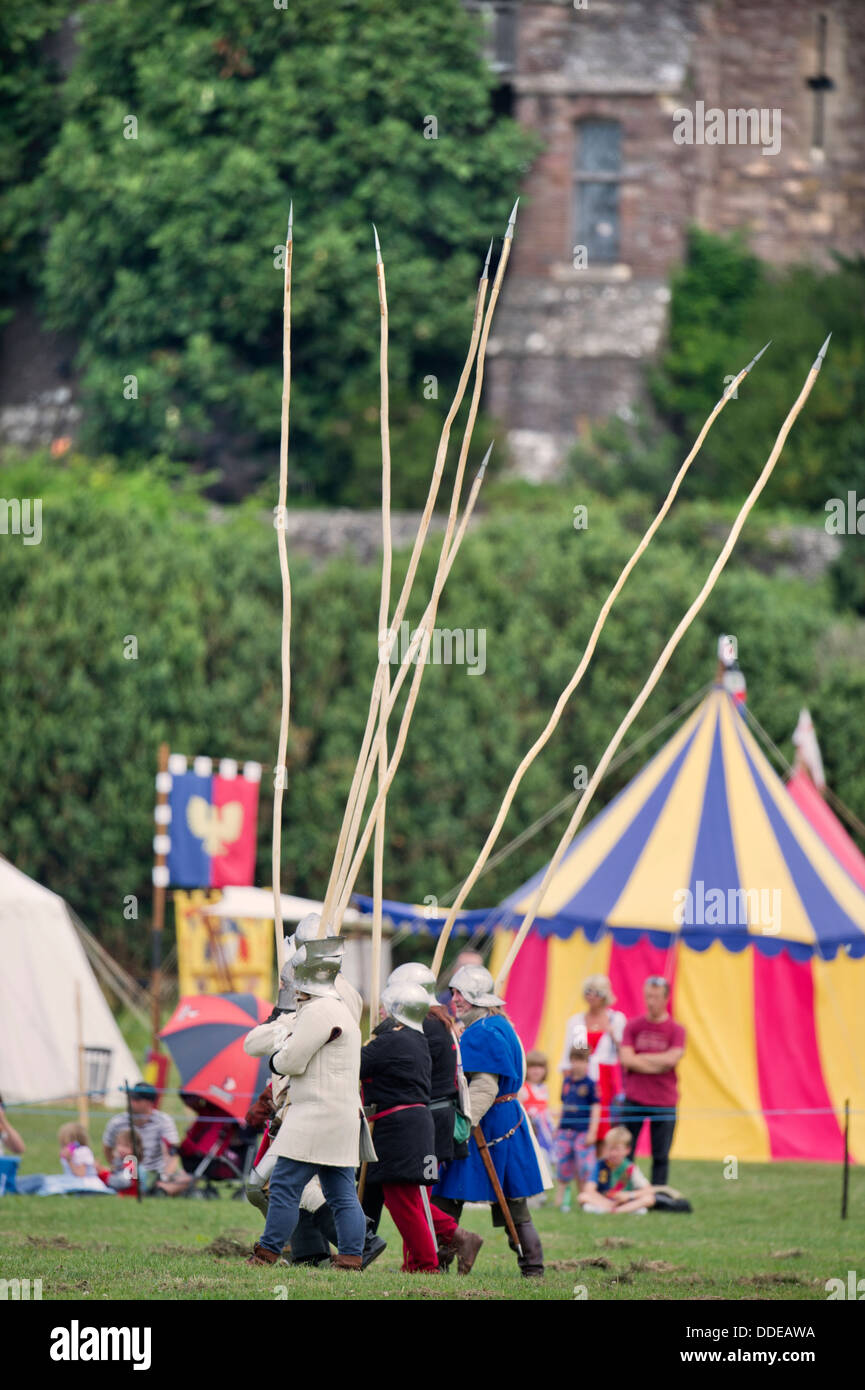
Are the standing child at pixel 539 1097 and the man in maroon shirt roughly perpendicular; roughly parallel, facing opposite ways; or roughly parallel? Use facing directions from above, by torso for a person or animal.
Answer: roughly parallel

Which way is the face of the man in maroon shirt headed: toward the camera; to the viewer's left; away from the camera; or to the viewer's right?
toward the camera

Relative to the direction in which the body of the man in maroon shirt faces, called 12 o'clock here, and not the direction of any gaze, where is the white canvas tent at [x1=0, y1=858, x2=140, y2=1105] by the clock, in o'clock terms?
The white canvas tent is roughly at 4 o'clock from the man in maroon shirt.

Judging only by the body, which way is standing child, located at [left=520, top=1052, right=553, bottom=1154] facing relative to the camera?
toward the camera

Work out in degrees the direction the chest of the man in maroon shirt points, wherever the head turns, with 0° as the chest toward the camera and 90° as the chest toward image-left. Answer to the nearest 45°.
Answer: approximately 0°

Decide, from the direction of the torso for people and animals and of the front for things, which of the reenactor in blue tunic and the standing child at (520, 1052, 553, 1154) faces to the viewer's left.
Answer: the reenactor in blue tunic

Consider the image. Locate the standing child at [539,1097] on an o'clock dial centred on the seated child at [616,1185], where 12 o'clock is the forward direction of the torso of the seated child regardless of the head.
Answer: The standing child is roughly at 5 o'clock from the seated child.

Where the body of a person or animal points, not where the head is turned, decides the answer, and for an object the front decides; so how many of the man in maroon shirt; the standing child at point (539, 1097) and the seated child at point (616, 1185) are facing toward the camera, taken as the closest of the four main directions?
3

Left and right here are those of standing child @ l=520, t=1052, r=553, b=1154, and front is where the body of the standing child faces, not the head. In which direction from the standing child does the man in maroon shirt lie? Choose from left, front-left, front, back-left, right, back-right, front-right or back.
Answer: front-left

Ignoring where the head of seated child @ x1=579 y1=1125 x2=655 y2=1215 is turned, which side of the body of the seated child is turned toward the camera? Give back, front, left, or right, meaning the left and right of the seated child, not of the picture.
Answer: front

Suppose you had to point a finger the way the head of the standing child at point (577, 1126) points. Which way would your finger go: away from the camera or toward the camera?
toward the camera

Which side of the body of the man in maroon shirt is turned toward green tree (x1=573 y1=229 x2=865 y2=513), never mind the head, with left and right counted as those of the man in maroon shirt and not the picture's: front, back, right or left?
back

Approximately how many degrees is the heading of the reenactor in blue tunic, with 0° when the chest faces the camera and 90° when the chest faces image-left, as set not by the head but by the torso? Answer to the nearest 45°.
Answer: approximately 90°
